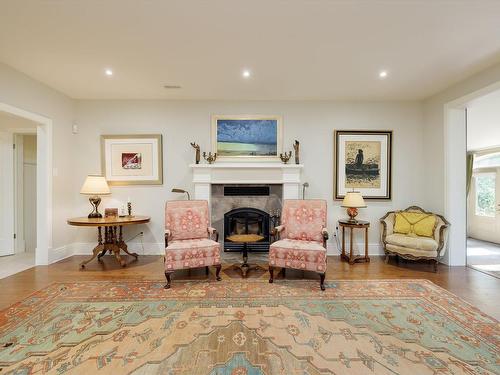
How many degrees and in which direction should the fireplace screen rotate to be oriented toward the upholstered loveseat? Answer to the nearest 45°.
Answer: approximately 90° to its left

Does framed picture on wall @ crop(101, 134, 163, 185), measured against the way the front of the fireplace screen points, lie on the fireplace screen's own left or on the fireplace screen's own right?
on the fireplace screen's own right

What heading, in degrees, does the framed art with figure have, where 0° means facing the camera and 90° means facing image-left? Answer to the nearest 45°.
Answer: approximately 0°

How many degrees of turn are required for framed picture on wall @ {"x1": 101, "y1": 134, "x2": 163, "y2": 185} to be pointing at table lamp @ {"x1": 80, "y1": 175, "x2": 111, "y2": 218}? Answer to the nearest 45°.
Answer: approximately 45° to its right

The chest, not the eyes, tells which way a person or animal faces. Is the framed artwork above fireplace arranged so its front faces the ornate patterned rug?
yes

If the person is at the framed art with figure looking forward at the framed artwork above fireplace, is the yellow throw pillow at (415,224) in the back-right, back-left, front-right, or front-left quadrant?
back-left

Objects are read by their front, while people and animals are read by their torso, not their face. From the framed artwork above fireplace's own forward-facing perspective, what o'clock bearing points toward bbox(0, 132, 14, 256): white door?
The white door is roughly at 3 o'clock from the framed artwork above fireplace.
